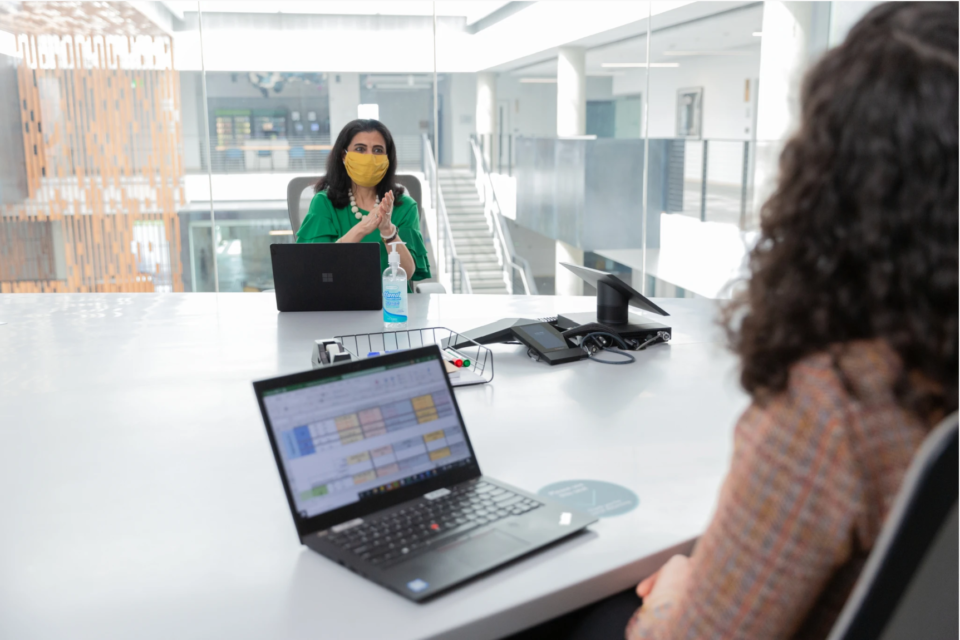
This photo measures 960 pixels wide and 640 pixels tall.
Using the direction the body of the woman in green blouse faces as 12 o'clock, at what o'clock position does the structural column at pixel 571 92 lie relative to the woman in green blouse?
The structural column is roughly at 7 o'clock from the woman in green blouse.

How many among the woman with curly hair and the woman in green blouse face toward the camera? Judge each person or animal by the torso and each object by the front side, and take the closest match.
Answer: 1

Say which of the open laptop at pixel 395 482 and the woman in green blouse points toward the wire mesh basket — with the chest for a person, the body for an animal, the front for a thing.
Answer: the woman in green blouse

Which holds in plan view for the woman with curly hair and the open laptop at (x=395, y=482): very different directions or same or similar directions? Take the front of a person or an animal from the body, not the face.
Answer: very different directions

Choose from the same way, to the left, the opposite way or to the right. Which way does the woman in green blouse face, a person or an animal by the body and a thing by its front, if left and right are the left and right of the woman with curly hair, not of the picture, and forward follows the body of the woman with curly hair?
the opposite way

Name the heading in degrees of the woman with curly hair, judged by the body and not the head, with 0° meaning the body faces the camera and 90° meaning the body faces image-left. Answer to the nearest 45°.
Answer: approximately 135°

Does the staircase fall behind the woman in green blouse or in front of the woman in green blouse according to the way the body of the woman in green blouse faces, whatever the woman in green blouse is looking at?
behind

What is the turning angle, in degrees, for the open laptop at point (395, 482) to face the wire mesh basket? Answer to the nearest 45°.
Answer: approximately 135° to its left

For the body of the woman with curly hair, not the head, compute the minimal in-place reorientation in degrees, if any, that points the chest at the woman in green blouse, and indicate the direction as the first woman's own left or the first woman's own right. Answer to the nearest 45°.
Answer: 0° — they already face them

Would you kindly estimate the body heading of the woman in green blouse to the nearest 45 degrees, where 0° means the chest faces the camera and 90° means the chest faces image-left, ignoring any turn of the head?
approximately 0°

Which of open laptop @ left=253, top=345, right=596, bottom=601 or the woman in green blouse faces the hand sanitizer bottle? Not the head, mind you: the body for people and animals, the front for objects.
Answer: the woman in green blouse

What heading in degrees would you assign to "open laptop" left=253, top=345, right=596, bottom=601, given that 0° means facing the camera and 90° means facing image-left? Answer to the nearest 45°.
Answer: approximately 315°
